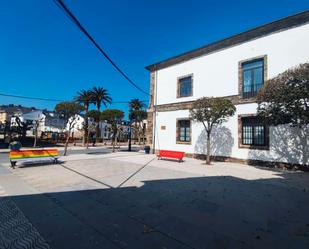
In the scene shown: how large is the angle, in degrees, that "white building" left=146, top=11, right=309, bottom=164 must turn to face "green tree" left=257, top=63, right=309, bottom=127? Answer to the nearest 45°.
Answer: approximately 45° to its left

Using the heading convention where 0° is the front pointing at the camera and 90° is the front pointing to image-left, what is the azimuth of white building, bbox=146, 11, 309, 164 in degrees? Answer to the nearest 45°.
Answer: approximately 45°

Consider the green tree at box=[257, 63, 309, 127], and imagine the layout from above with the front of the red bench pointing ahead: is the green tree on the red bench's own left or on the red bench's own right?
on the red bench's own left

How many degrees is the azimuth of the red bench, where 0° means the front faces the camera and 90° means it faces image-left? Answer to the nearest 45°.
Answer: approximately 45°

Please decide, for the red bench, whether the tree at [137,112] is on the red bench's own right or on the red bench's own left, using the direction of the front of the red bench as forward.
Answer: on the red bench's own right

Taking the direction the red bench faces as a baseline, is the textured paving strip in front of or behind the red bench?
in front

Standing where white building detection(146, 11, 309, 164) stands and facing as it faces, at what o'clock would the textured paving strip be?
The textured paving strip is roughly at 11 o'clock from the white building.

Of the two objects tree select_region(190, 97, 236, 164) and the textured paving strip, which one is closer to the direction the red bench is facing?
the textured paving strip

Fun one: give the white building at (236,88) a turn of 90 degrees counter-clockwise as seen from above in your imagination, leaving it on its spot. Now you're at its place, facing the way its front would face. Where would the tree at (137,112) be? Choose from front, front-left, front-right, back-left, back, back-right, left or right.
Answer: back

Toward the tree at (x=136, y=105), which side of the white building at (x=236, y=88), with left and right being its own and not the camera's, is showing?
right
